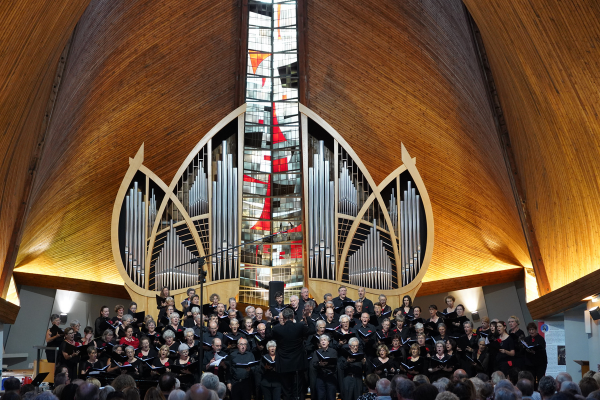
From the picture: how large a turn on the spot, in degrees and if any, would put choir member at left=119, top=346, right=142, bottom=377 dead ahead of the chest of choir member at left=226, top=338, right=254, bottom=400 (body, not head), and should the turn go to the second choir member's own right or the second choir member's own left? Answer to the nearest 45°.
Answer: approximately 90° to the second choir member's own right

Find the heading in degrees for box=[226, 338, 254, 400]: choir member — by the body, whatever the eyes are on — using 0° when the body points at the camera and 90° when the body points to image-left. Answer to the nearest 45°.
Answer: approximately 0°

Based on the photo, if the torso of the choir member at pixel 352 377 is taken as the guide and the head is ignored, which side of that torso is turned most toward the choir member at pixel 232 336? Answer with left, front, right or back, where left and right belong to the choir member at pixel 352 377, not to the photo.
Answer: right

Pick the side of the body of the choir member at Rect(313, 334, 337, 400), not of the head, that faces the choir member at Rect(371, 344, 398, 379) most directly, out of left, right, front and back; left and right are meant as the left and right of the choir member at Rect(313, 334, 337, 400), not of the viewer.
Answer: left

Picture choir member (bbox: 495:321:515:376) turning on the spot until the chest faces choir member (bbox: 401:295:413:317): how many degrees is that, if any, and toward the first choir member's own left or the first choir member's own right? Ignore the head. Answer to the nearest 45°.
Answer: approximately 90° to the first choir member's own right

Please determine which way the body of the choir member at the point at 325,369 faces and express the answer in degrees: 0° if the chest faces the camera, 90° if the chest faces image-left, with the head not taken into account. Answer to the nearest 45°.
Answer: approximately 0°

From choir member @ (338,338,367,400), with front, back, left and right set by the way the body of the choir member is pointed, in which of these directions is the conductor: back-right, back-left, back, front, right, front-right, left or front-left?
front-right

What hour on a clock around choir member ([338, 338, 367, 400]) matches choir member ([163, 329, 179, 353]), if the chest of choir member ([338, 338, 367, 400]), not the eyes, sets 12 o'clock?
choir member ([163, 329, 179, 353]) is roughly at 3 o'clock from choir member ([338, 338, 367, 400]).

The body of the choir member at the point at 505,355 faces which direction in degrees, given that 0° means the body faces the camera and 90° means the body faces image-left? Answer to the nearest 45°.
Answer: approximately 45°
